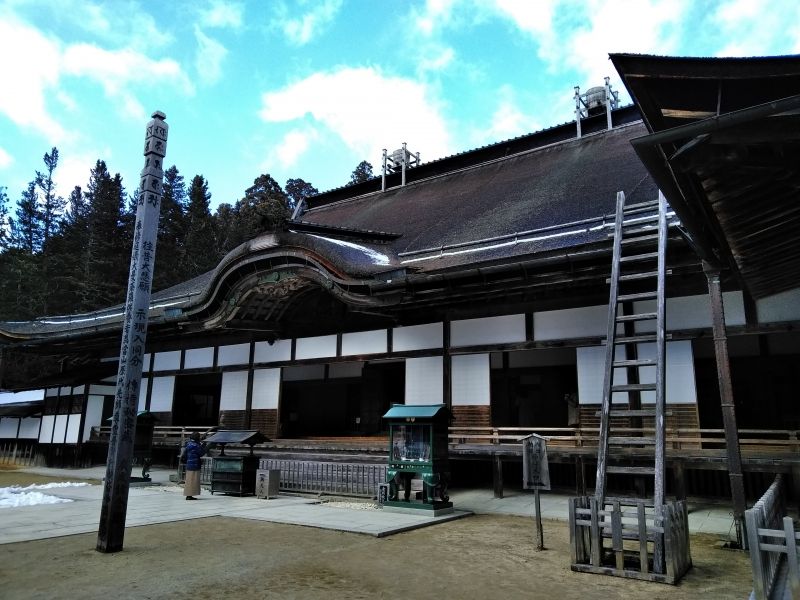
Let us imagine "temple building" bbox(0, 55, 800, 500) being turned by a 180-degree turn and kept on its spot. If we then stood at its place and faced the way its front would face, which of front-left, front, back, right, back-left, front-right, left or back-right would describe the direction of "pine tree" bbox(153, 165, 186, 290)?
left

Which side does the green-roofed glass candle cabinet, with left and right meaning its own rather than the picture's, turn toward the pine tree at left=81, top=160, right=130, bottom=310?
right

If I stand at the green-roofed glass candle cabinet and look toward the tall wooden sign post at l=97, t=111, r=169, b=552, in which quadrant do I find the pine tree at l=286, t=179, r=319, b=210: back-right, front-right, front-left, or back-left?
back-right

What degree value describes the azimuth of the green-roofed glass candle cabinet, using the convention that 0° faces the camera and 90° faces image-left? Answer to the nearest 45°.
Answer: approximately 45°

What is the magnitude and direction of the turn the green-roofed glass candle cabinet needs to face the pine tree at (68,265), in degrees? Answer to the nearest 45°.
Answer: approximately 90° to its right

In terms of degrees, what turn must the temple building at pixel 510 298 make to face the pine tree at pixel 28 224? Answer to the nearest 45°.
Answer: approximately 90° to its right

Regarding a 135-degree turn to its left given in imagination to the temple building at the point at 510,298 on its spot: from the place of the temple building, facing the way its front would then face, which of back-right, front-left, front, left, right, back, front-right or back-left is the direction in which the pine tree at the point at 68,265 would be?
back-left

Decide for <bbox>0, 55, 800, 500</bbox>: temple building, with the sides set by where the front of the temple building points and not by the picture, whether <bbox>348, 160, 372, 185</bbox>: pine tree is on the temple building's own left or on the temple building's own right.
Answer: on the temple building's own right

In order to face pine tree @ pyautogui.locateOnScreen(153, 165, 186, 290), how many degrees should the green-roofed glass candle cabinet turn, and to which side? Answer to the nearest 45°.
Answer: approximately 90° to its right

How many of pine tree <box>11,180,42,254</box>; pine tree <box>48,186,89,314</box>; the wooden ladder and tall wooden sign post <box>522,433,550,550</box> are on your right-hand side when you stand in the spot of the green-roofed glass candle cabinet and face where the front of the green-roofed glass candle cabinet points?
2

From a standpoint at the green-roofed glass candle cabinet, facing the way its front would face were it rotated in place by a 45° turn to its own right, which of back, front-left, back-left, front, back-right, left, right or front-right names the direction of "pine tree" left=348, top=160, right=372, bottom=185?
right

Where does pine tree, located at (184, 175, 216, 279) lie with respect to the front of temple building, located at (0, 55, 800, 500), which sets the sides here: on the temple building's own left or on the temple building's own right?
on the temple building's own right
